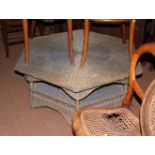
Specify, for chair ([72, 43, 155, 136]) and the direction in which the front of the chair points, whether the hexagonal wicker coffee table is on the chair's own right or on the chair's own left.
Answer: on the chair's own right

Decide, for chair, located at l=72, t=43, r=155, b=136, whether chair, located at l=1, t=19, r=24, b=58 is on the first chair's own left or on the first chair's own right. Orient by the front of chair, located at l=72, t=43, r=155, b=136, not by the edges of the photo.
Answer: on the first chair's own right

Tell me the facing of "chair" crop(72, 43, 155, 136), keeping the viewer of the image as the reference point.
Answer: facing the viewer and to the left of the viewer
